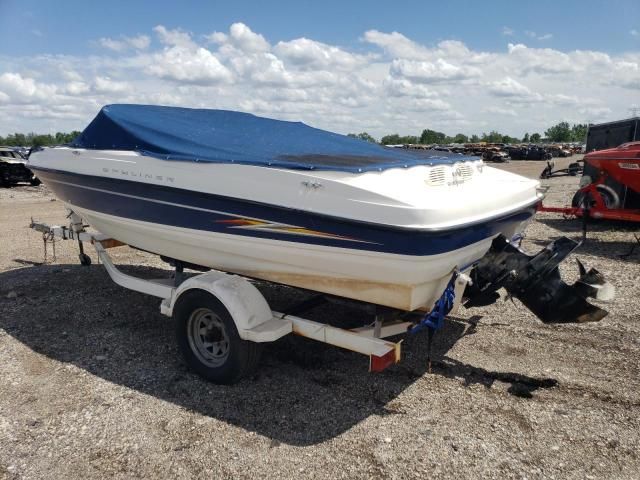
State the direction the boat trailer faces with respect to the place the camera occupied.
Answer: facing away from the viewer and to the left of the viewer

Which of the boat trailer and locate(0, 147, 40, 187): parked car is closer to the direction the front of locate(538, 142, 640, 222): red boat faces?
the parked car

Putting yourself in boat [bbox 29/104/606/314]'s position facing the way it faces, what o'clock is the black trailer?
The black trailer is roughly at 3 o'clock from the boat.

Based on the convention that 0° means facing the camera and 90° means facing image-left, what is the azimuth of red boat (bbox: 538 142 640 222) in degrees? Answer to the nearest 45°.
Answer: approximately 90°

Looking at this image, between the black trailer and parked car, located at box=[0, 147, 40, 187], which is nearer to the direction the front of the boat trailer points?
the parked car

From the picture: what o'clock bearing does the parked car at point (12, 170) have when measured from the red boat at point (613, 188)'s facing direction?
The parked car is roughly at 12 o'clock from the red boat.

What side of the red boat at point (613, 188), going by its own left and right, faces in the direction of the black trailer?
right

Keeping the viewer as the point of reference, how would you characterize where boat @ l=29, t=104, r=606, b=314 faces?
facing away from the viewer and to the left of the viewer
